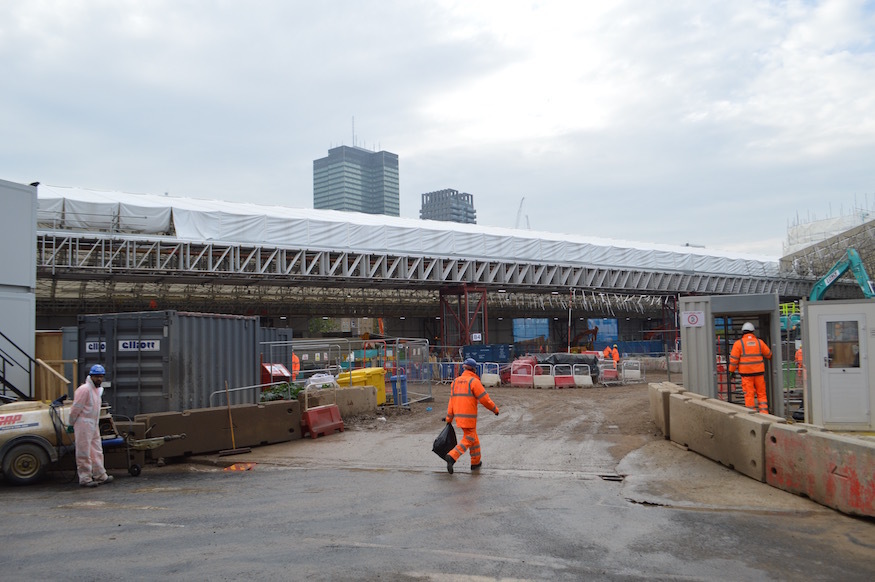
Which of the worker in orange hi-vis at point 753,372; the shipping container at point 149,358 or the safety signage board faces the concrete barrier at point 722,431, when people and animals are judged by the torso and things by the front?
the safety signage board

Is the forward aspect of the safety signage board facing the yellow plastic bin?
no

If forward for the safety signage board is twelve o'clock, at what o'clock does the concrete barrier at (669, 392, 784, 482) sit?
The concrete barrier is roughly at 12 o'clock from the safety signage board.

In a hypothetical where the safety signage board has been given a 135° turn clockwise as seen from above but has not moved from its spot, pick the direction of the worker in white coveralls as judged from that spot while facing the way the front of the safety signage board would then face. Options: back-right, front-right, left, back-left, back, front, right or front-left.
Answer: left

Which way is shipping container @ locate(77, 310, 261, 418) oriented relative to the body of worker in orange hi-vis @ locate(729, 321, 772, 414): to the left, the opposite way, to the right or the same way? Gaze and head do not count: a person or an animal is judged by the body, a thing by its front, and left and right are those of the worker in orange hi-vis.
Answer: the opposite way

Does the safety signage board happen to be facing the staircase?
no

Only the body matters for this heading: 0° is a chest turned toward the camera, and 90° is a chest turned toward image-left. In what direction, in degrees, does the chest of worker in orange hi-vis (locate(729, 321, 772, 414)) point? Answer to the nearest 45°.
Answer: approximately 180°

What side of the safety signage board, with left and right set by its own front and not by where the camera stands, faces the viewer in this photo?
front

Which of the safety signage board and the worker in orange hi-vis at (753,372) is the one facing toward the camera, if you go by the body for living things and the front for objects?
the safety signage board

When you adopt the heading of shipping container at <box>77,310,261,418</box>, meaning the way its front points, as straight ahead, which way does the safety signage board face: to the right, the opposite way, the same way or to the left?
the same way

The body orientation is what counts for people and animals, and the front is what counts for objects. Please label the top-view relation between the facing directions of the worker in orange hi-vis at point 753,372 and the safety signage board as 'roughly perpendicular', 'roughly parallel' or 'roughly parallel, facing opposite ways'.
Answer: roughly parallel, facing opposite ways

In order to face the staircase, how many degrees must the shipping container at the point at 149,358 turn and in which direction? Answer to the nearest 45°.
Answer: approximately 90° to its right

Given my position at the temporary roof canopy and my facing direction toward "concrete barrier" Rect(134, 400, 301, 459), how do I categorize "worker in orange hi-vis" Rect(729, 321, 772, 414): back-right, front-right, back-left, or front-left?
front-left

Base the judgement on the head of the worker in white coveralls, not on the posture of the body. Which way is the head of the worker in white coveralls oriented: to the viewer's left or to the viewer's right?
to the viewer's right

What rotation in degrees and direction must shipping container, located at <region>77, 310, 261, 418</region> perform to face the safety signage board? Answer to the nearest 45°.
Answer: approximately 135° to its left
